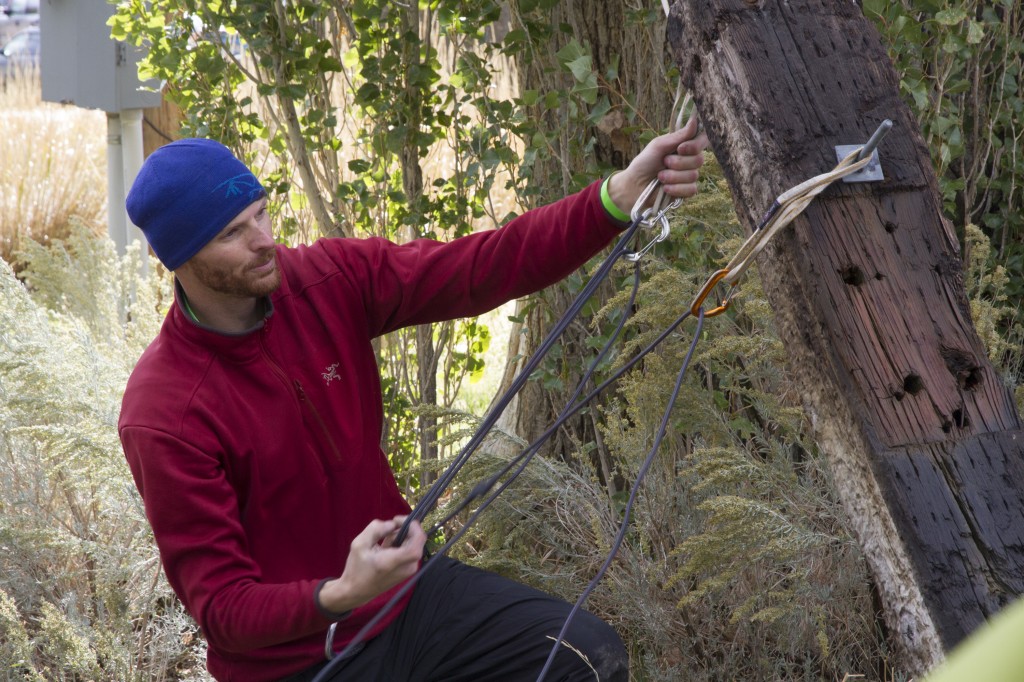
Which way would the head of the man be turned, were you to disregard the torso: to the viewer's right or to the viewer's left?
to the viewer's right

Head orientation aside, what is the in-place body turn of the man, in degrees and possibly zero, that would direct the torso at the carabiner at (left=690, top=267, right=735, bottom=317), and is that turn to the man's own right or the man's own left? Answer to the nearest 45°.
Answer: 0° — they already face it

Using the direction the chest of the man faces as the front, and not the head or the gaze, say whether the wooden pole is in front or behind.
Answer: in front

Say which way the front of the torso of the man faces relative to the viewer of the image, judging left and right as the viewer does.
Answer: facing the viewer and to the right of the viewer

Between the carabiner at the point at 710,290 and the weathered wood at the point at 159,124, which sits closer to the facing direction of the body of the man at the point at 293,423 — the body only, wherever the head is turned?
the carabiner
